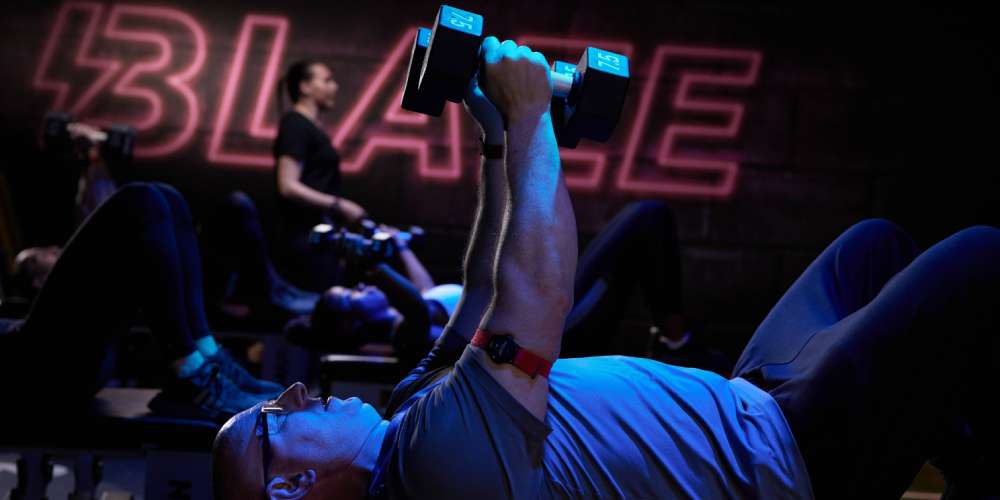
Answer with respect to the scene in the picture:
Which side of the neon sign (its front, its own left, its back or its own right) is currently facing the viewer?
front

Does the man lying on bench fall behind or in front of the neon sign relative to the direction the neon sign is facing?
in front

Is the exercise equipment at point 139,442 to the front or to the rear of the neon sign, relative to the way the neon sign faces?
to the front

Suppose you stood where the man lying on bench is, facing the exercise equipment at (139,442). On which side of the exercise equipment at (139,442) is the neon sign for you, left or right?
right
